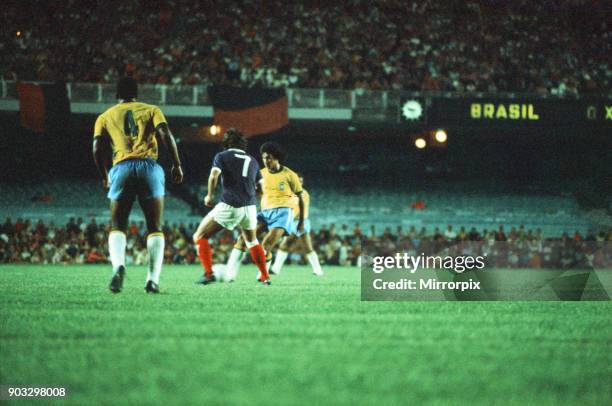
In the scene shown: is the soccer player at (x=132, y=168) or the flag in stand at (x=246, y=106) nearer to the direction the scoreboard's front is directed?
the soccer player

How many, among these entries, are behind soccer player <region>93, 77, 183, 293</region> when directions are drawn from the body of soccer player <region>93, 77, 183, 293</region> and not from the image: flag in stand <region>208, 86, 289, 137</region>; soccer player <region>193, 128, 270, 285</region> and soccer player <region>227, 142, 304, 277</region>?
0

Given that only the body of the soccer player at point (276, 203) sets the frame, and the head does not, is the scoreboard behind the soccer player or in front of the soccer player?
behind

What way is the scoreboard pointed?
toward the camera

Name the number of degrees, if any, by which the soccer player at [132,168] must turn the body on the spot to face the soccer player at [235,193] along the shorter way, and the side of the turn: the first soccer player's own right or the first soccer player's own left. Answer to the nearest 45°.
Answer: approximately 45° to the first soccer player's own right

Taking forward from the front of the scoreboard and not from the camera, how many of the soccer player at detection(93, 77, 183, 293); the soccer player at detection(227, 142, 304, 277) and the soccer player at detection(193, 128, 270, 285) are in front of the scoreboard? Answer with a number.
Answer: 3

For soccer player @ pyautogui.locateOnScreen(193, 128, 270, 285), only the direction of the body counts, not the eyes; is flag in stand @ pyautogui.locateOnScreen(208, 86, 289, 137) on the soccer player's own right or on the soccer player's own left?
on the soccer player's own right

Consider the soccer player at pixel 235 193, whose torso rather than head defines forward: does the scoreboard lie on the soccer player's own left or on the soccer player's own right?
on the soccer player's own right

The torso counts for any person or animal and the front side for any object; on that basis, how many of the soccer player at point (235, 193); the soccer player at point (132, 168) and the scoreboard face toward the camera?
1

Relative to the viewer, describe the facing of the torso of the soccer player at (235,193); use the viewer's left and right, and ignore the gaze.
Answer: facing away from the viewer and to the left of the viewer

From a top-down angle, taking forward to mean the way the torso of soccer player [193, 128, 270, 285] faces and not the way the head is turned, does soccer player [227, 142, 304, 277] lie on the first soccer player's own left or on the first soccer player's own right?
on the first soccer player's own right

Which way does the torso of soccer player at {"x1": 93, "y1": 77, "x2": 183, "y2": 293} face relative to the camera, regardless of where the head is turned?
away from the camera

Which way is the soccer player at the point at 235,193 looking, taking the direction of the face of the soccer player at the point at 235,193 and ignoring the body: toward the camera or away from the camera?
away from the camera

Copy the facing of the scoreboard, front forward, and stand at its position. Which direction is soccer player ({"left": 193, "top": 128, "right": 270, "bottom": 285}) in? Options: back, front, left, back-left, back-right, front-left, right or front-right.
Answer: front

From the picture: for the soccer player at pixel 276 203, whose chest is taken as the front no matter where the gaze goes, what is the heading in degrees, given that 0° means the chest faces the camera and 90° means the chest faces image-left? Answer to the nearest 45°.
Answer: approximately 45°

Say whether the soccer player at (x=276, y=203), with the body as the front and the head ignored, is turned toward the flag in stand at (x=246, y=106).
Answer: no

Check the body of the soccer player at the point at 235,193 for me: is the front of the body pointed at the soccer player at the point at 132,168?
no
